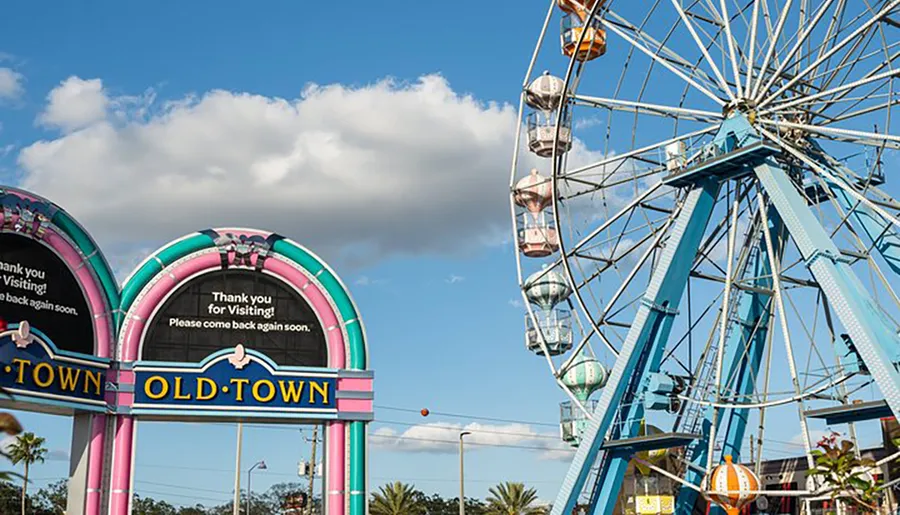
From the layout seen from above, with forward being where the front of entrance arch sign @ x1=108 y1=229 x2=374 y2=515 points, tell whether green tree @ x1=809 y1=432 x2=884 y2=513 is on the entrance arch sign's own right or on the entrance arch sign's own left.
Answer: on the entrance arch sign's own left

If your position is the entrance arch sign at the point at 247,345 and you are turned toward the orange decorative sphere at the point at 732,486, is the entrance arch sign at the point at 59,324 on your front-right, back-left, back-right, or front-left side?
back-right

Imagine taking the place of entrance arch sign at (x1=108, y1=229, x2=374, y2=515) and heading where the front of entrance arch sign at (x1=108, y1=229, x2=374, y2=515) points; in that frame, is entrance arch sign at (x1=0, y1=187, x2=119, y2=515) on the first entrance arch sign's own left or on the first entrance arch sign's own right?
on the first entrance arch sign's own right

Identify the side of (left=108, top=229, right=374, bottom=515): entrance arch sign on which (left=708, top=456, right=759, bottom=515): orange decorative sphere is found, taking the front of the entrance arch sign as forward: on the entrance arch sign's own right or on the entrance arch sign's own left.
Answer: on the entrance arch sign's own left

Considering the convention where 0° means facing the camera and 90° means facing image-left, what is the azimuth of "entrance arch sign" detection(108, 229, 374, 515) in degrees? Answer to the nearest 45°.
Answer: approximately 0°
